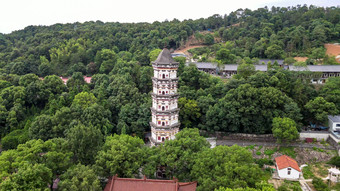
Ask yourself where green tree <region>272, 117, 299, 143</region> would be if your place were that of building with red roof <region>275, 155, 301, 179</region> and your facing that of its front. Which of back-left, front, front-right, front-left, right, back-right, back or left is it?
back

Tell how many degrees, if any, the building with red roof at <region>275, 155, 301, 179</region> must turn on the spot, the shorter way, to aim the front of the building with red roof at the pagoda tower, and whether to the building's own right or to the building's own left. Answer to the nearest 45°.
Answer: approximately 90° to the building's own right

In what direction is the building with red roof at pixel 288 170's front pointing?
toward the camera

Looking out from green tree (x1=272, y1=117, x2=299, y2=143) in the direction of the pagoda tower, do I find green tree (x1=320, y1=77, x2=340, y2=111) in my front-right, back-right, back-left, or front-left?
back-right

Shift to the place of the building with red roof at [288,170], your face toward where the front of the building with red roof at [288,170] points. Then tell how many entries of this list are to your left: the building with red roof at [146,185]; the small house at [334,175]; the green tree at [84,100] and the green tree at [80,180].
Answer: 1

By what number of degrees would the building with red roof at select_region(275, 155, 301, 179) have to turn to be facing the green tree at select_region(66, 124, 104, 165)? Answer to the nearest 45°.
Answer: approximately 45° to its right

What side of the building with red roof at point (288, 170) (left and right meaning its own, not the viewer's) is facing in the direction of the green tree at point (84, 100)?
right

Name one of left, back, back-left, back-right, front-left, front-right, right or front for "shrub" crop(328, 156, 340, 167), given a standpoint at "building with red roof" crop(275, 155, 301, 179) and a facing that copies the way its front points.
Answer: back-left

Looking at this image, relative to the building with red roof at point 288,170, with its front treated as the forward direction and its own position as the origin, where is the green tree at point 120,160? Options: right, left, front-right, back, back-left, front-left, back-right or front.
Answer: front-right

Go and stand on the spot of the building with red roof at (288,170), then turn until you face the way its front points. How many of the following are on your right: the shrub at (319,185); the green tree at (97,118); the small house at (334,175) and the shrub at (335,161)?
1

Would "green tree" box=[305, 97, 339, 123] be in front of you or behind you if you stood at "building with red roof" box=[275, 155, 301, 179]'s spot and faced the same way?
behind

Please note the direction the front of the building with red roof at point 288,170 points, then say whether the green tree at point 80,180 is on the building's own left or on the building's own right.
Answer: on the building's own right
